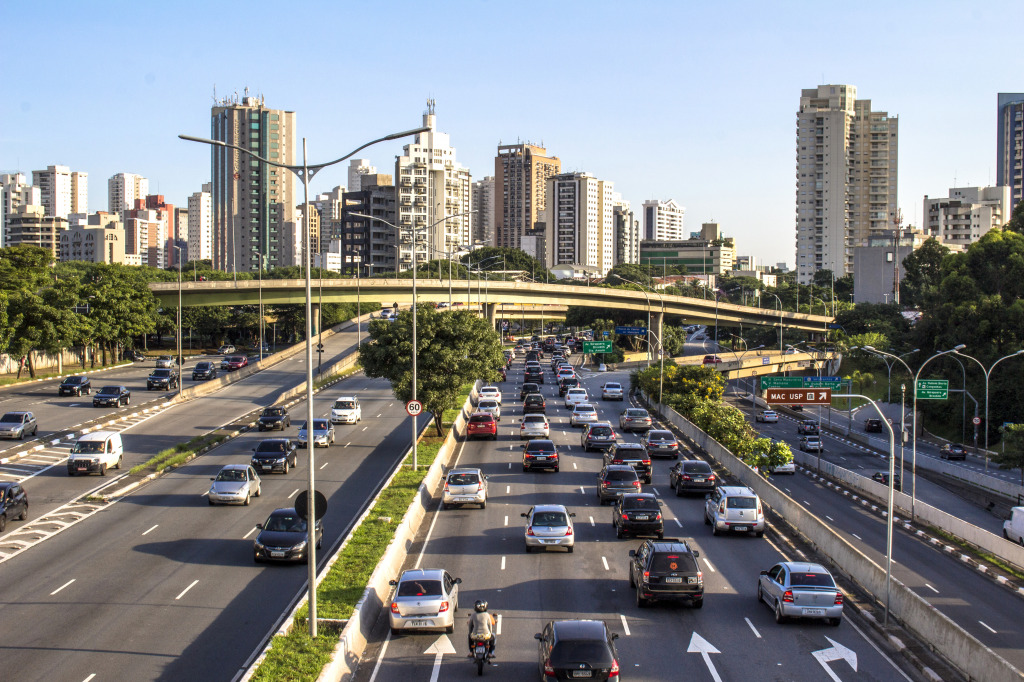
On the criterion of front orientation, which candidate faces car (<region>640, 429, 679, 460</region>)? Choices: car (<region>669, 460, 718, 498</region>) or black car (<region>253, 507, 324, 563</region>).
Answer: car (<region>669, 460, 718, 498</region>)

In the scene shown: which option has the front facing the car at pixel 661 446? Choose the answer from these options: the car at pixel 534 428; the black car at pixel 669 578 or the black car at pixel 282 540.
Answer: the black car at pixel 669 578

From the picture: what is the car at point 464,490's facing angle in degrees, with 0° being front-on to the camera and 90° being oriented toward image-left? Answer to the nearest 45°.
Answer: approximately 180°

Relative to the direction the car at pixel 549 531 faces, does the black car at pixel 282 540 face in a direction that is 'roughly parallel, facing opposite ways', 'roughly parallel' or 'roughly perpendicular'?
roughly parallel, facing opposite ways

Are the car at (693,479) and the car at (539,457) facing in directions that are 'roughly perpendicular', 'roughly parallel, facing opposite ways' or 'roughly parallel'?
roughly parallel

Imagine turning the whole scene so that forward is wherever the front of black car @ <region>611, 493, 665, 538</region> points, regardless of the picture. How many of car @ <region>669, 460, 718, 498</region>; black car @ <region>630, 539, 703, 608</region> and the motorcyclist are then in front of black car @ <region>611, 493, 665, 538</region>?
1

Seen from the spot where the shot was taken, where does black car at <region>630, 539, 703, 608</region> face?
facing away from the viewer

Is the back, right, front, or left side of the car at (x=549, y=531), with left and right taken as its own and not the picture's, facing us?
back

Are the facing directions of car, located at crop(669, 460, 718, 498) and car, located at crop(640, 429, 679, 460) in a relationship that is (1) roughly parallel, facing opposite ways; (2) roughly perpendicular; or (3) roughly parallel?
roughly parallel

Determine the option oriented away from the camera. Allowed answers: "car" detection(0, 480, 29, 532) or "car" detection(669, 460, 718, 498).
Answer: "car" detection(669, 460, 718, 498)

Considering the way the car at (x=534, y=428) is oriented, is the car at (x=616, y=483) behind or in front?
behind

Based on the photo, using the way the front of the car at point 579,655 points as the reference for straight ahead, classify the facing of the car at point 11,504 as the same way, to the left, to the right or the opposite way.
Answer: the opposite way

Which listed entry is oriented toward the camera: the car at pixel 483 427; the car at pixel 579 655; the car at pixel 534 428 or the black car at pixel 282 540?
the black car

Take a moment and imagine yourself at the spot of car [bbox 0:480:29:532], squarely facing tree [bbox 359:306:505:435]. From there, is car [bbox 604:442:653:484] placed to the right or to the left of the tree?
right

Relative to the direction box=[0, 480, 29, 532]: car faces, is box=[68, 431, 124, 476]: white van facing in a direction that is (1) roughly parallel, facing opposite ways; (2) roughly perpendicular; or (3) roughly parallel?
roughly parallel

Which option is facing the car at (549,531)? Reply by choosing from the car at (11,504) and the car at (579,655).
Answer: the car at (579,655)

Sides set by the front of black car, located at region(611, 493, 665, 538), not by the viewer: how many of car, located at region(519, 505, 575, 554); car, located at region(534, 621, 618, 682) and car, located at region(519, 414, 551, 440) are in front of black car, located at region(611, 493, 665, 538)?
1

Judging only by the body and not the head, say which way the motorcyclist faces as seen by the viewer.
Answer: away from the camera

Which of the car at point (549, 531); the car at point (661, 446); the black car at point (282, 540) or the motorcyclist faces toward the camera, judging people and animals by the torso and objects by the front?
the black car

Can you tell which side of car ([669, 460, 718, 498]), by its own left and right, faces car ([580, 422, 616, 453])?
front

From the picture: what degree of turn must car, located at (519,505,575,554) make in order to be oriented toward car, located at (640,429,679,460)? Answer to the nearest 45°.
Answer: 0° — it already faces it

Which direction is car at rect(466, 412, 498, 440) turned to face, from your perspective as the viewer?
facing away from the viewer

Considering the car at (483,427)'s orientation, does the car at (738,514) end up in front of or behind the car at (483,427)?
behind
